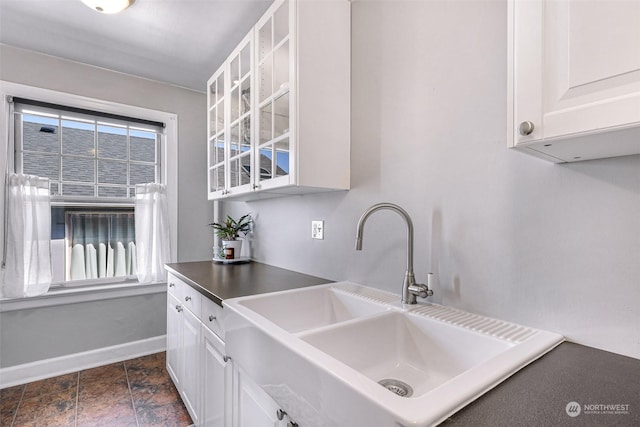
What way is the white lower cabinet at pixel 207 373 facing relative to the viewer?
to the viewer's left

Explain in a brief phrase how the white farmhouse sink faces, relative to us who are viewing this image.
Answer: facing the viewer and to the left of the viewer

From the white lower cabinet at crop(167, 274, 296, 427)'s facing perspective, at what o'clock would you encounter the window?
The window is roughly at 2 o'clock from the white lower cabinet.

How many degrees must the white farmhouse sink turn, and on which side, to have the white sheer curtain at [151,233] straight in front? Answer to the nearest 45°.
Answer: approximately 90° to its right

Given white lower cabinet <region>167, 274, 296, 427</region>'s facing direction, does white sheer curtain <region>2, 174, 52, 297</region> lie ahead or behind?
ahead

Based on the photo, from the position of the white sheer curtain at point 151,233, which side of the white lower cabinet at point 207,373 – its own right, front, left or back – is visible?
right
